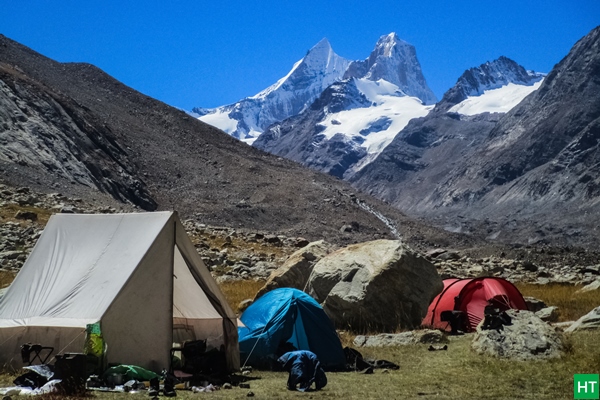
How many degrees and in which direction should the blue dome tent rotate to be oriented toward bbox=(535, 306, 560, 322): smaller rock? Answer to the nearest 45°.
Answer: approximately 90° to its left

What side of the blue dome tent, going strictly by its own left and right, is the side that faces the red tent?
left

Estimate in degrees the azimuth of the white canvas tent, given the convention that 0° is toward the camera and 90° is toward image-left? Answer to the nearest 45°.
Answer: approximately 315°

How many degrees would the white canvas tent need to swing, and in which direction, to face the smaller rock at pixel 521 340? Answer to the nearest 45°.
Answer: approximately 45° to its left

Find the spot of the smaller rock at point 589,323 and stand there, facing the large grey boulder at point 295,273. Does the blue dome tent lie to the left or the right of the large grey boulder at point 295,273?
left

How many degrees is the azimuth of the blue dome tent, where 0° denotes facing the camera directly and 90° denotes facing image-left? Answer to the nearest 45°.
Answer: approximately 315°
